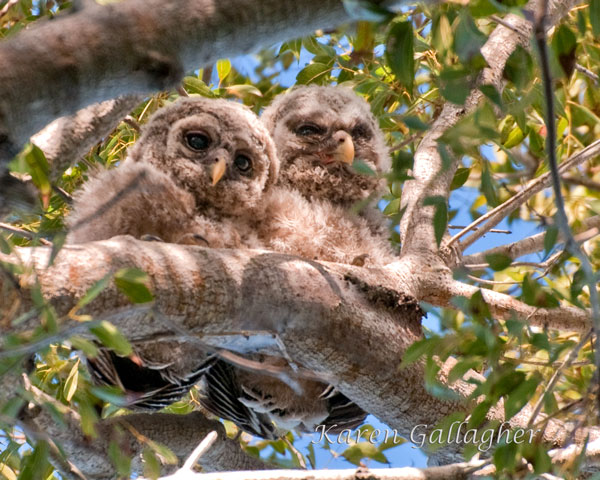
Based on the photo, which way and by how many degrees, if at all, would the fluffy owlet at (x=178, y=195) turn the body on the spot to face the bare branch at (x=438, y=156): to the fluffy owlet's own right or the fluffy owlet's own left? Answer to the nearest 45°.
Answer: approximately 45° to the fluffy owlet's own left

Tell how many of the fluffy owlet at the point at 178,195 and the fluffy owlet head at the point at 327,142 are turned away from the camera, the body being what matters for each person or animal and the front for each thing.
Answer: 0

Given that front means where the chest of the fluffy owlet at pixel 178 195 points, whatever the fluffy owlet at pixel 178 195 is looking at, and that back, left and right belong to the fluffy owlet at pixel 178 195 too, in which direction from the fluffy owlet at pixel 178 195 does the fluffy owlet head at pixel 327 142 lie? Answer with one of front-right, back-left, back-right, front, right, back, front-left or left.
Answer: left

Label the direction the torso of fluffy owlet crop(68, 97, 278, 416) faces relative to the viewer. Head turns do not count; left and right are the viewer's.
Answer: facing the viewer and to the right of the viewer
